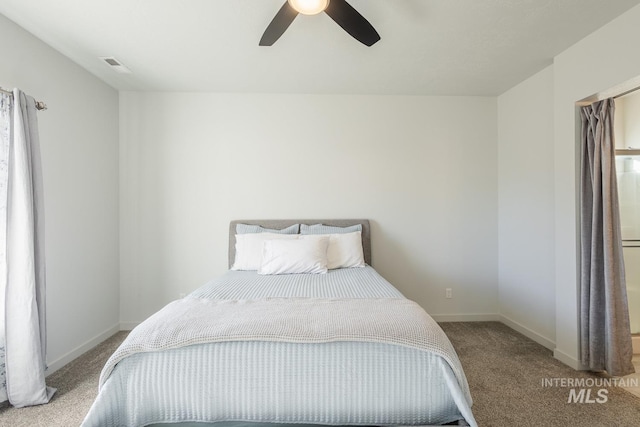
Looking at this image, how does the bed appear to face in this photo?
toward the camera

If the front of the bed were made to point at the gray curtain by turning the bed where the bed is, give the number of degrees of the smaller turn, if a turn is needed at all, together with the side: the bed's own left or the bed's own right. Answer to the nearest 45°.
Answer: approximately 90° to the bed's own left
